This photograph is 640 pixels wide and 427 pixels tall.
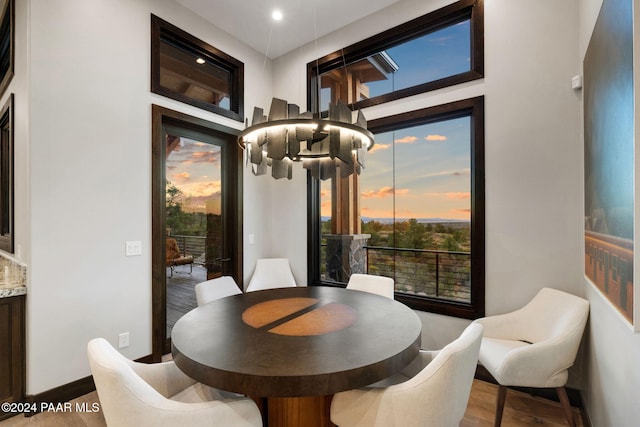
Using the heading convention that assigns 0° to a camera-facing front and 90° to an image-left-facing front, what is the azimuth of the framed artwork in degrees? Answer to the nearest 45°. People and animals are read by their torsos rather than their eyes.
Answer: approximately 90°

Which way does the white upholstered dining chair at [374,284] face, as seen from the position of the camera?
facing the viewer and to the left of the viewer

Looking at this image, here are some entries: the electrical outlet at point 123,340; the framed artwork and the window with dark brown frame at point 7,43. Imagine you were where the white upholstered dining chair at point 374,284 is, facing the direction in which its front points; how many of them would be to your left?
1

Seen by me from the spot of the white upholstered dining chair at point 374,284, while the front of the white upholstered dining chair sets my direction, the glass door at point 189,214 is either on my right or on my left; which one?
on my right

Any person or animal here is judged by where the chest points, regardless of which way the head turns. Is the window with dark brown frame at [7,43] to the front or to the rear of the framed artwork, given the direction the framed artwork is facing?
to the front

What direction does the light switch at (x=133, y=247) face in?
toward the camera

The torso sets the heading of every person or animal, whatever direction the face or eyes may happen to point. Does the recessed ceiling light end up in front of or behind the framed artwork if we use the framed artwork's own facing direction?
in front

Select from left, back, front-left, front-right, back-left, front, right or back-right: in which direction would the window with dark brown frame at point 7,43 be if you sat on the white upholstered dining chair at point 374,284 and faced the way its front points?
front-right

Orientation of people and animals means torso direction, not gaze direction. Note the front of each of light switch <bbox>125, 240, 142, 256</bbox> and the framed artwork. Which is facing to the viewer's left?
the framed artwork

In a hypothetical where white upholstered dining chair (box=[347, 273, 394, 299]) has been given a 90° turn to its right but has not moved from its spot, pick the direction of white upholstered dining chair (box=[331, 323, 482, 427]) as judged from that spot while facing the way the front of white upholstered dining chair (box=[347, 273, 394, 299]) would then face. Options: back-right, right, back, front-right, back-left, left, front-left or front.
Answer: back-left

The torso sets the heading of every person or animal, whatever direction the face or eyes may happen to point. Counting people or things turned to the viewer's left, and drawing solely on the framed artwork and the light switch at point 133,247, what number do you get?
1

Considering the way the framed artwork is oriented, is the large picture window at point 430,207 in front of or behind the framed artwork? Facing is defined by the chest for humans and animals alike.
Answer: in front

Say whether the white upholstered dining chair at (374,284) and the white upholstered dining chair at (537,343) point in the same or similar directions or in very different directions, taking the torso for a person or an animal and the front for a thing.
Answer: same or similar directions
